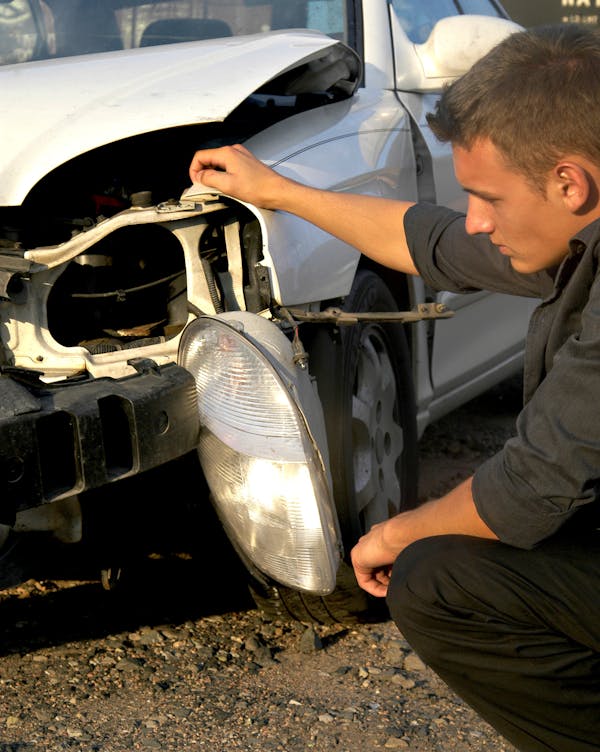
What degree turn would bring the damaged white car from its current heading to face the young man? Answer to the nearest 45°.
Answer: approximately 90° to its left

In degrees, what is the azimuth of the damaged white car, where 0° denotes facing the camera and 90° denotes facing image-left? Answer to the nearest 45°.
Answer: approximately 45°

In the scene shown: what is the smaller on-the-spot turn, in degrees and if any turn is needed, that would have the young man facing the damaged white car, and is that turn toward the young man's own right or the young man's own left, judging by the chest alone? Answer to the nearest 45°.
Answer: approximately 45° to the young man's own right

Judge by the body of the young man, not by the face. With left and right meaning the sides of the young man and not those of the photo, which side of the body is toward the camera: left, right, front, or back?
left

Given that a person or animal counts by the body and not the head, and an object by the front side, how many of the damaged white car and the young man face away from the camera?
0
